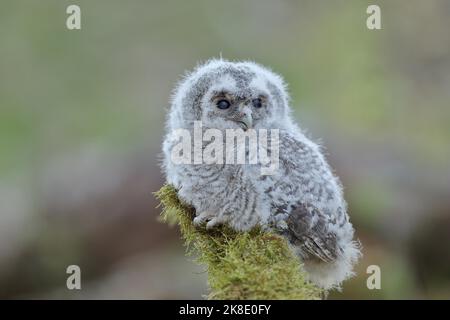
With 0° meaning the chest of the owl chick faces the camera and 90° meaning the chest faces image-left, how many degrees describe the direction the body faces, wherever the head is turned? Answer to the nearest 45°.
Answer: approximately 45°
